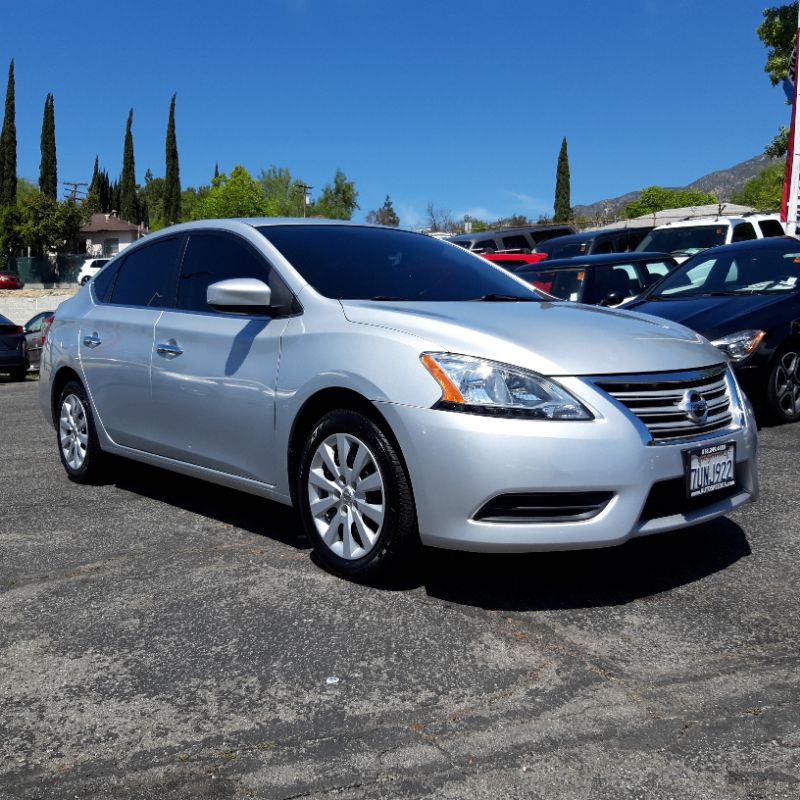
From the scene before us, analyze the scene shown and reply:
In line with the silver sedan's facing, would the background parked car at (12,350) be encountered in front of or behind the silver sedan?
behind

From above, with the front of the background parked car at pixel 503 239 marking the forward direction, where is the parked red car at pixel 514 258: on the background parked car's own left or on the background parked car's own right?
on the background parked car's own left

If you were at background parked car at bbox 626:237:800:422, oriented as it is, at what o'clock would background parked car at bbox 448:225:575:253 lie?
background parked car at bbox 448:225:575:253 is roughly at 4 o'clock from background parked car at bbox 626:237:800:422.

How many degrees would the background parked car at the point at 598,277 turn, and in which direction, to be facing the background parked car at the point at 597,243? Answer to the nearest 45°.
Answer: approximately 135° to its right

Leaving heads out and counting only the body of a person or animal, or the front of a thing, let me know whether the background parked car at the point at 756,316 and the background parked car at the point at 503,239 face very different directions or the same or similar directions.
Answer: same or similar directions

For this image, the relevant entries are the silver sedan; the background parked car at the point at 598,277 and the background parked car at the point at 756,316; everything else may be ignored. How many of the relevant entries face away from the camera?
0

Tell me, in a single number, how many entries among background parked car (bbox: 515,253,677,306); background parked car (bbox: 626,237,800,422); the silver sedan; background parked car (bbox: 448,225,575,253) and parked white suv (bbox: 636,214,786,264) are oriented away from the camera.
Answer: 0

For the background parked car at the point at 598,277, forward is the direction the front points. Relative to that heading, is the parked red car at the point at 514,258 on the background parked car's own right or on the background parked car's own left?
on the background parked car's own right

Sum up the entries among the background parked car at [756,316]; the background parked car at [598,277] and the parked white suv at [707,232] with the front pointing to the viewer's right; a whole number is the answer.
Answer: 0

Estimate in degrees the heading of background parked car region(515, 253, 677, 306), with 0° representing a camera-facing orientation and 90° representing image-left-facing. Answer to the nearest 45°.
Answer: approximately 45°

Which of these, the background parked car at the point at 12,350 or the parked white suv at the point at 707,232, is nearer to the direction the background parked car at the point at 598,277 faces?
the background parked car

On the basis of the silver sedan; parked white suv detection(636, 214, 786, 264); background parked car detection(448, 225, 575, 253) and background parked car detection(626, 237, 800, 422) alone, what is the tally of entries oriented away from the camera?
0

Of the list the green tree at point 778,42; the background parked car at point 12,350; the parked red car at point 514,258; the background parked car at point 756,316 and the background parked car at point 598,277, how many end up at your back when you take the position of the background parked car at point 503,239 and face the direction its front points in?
1

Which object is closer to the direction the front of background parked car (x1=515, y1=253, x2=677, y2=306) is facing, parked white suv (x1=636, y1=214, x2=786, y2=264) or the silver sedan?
the silver sedan
